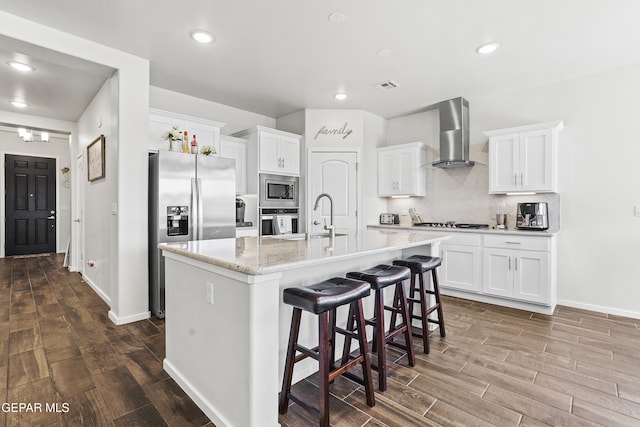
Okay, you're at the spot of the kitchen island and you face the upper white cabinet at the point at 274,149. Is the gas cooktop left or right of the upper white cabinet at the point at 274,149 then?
right

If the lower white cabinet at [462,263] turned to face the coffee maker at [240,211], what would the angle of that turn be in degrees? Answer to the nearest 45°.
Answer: approximately 90° to its right

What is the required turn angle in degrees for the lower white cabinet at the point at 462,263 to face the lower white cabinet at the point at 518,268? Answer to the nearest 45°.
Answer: approximately 90° to its left

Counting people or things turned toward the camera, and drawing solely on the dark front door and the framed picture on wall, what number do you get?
1

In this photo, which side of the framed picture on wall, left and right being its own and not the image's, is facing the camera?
left

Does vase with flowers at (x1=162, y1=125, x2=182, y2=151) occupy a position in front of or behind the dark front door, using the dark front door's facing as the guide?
in front

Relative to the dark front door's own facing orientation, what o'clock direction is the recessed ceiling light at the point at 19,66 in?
The recessed ceiling light is roughly at 12 o'clock from the dark front door.

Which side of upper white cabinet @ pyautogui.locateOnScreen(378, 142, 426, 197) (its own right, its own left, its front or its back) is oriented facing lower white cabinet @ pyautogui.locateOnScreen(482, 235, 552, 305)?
left

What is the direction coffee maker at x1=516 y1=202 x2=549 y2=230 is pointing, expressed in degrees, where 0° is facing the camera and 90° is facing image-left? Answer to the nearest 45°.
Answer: approximately 0°
